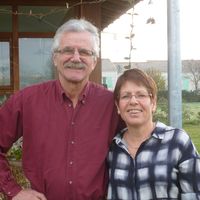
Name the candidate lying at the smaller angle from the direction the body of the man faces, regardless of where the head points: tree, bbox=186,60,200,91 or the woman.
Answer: the woman

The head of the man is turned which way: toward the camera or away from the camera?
toward the camera

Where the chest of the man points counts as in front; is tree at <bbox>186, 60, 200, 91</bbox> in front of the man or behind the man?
behind

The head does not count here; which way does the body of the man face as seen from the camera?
toward the camera

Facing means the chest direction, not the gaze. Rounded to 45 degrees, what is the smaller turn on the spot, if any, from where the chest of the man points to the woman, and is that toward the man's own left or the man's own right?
approximately 45° to the man's own left

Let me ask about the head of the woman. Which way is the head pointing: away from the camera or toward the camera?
toward the camera

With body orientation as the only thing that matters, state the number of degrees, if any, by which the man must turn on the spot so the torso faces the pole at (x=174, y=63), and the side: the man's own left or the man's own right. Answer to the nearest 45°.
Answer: approximately 90° to the man's own left
